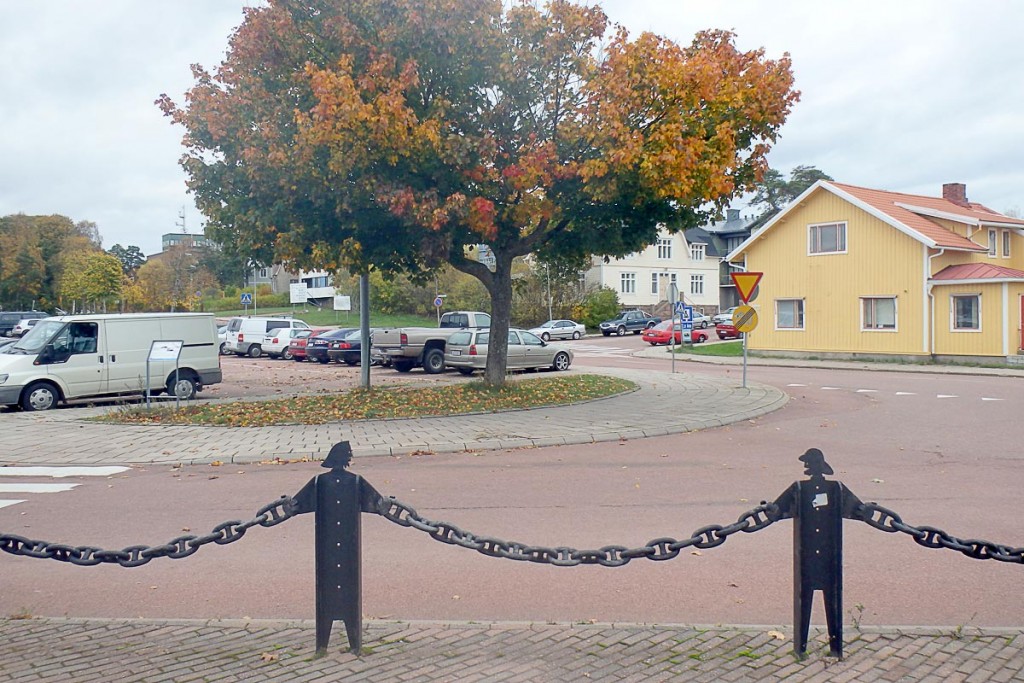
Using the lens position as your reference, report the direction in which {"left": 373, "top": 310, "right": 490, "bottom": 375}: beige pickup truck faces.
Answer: facing away from the viewer and to the right of the viewer

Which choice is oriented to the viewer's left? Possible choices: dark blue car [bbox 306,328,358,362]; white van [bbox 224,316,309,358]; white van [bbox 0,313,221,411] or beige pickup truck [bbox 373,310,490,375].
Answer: white van [bbox 0,313,221,411]

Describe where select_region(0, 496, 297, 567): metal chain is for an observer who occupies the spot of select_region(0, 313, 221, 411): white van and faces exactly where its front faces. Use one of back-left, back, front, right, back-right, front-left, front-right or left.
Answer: left

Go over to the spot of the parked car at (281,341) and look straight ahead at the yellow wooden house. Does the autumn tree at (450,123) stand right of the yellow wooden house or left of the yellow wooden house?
right

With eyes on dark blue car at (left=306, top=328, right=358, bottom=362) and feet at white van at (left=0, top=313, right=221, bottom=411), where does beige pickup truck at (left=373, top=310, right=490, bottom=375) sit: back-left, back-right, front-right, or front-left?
front-right

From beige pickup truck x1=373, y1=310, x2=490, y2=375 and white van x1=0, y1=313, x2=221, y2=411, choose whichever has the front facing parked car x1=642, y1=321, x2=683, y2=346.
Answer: the beige pickup truck

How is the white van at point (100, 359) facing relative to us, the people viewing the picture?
facing to the left of the viewer

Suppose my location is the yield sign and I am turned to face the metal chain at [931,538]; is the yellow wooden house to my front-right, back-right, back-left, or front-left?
back-left

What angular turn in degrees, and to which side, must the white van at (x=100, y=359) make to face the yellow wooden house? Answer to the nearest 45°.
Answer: approximately 180°

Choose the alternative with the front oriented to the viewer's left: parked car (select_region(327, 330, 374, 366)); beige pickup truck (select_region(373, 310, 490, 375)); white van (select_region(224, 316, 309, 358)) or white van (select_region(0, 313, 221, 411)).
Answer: white van (select_region(0, 313, 221, 411))
